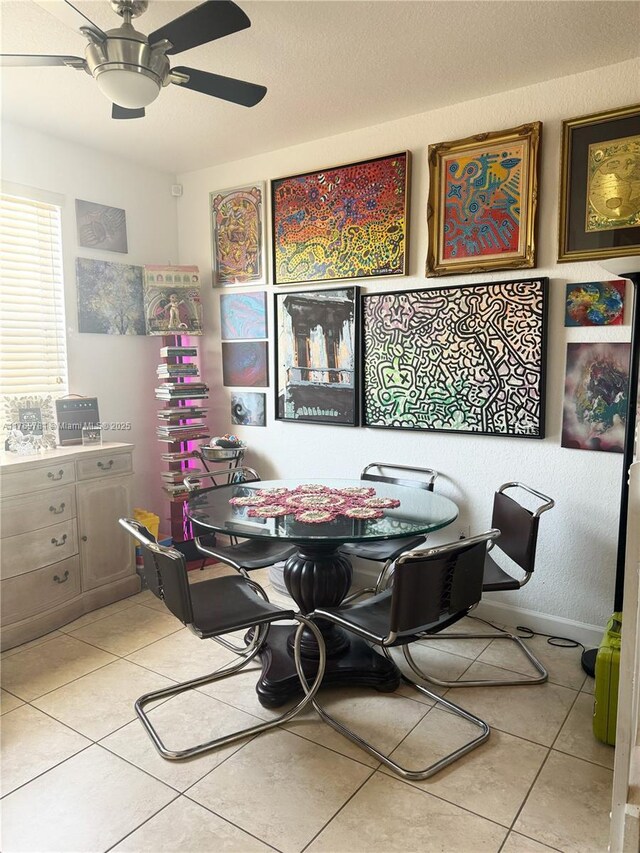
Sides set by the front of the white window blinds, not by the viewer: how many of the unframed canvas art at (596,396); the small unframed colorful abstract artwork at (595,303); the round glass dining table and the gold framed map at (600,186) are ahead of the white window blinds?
4

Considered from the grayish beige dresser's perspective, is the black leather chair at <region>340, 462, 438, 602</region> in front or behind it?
in front

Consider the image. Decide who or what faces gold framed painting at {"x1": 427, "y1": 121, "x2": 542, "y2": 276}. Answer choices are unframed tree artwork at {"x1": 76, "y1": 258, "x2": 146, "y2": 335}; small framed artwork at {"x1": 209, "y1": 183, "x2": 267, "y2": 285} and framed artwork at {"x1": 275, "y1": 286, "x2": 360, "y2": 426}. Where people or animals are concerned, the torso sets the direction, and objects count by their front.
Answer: unframed tree artwork at {"x1": 76, "y1": 258, "x2": 146, "y2": 335}

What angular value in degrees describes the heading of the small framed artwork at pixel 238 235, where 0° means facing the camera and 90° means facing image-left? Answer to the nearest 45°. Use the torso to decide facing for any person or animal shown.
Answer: approximately 45°

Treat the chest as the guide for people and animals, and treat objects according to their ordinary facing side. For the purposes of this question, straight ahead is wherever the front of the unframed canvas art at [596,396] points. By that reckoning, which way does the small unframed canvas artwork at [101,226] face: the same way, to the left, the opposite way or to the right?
to the left

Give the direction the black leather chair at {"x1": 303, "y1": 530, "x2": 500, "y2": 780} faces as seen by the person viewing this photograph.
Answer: facing away from the viewer and to the left of the viewer

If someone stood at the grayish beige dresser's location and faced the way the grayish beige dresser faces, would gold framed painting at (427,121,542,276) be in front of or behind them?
in front

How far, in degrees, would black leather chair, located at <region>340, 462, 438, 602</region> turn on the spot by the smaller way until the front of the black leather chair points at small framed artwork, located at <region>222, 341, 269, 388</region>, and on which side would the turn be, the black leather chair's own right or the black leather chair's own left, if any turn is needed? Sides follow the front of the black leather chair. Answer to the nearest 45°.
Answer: approximately 90° to the black leather chair's own right

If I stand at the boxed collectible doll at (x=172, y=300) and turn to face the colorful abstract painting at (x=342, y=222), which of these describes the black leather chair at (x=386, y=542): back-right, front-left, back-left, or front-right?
front-right

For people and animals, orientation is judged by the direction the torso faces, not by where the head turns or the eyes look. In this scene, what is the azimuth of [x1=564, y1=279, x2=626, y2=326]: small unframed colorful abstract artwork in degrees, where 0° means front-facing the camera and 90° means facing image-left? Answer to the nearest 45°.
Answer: approximately 0°

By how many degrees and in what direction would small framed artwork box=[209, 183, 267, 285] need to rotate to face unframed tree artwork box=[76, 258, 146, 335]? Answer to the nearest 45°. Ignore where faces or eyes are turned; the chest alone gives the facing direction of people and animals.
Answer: approximately 45° to its right

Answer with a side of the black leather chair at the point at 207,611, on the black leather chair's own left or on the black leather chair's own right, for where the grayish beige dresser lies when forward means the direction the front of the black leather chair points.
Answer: on the black leather chair's own left

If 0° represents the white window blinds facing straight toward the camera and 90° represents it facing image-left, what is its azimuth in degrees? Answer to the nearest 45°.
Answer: approximately 315°

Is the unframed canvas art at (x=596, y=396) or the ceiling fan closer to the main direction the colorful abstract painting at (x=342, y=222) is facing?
the ceiling fan

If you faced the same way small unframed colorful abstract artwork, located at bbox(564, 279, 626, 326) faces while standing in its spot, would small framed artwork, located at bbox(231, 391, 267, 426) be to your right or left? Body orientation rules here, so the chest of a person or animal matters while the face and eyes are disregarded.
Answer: on your right
